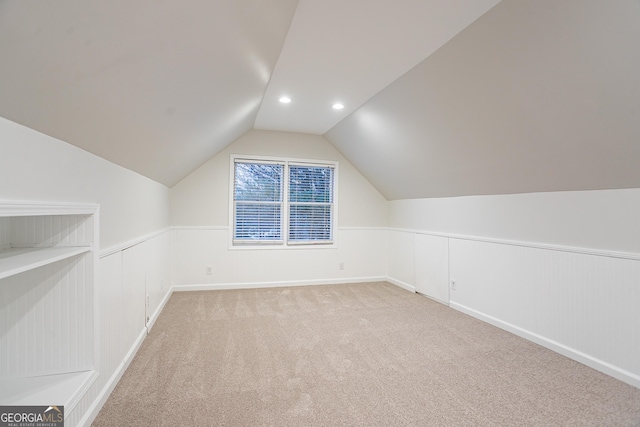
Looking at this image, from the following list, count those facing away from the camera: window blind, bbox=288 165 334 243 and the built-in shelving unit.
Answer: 0

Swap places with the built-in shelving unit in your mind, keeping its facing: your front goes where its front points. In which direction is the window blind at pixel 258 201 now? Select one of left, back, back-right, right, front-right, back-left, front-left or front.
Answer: left

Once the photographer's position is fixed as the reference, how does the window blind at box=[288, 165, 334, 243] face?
facing the viewer

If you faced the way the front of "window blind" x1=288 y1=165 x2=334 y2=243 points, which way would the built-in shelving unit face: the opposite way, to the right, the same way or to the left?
to the left

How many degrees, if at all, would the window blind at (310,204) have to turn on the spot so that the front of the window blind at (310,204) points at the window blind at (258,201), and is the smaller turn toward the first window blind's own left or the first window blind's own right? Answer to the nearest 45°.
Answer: approximately 90° to the first window blind's own right

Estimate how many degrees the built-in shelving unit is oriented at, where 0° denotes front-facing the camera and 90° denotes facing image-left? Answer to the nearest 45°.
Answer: approximately 315°

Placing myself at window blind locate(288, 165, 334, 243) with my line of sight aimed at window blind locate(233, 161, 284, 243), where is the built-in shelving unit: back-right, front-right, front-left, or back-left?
front-left

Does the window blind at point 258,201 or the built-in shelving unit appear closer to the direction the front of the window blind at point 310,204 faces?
the built-in shelving unit

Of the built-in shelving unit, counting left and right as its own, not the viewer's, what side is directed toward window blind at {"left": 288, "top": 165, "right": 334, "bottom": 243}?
left

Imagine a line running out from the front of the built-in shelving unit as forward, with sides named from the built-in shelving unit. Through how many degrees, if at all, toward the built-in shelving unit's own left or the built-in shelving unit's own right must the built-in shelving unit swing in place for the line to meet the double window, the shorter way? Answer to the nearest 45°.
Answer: approximately 90° to the built-in shelving unit's own left
